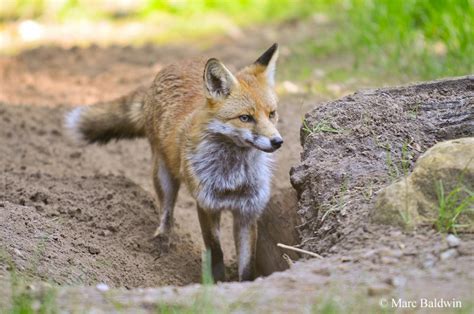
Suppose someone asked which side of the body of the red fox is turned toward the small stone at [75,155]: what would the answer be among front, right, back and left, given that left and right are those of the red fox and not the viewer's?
back

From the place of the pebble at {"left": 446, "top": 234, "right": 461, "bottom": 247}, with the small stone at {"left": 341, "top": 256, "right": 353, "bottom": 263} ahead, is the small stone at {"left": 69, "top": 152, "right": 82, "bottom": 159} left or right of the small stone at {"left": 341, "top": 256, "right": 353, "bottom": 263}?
right

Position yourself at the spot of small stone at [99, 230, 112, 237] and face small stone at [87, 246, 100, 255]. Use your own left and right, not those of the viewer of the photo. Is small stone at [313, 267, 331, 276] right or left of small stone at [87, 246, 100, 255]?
left

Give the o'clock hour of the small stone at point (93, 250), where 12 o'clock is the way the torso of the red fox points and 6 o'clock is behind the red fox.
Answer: The small stone is roughly at 4 o'clock from the red fox.

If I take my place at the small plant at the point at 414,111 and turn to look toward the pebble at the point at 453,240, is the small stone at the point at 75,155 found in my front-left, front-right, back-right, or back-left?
back-right

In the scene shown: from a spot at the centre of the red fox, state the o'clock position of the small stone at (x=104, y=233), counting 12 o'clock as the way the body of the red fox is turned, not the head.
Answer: The small stone is roughly at 5 o'clock from the red fox.

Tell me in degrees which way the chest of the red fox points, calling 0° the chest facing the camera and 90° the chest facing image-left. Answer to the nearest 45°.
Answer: approximately 315°

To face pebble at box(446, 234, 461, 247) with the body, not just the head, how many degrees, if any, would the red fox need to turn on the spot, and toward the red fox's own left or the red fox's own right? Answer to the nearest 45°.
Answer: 0° — it already faces it
